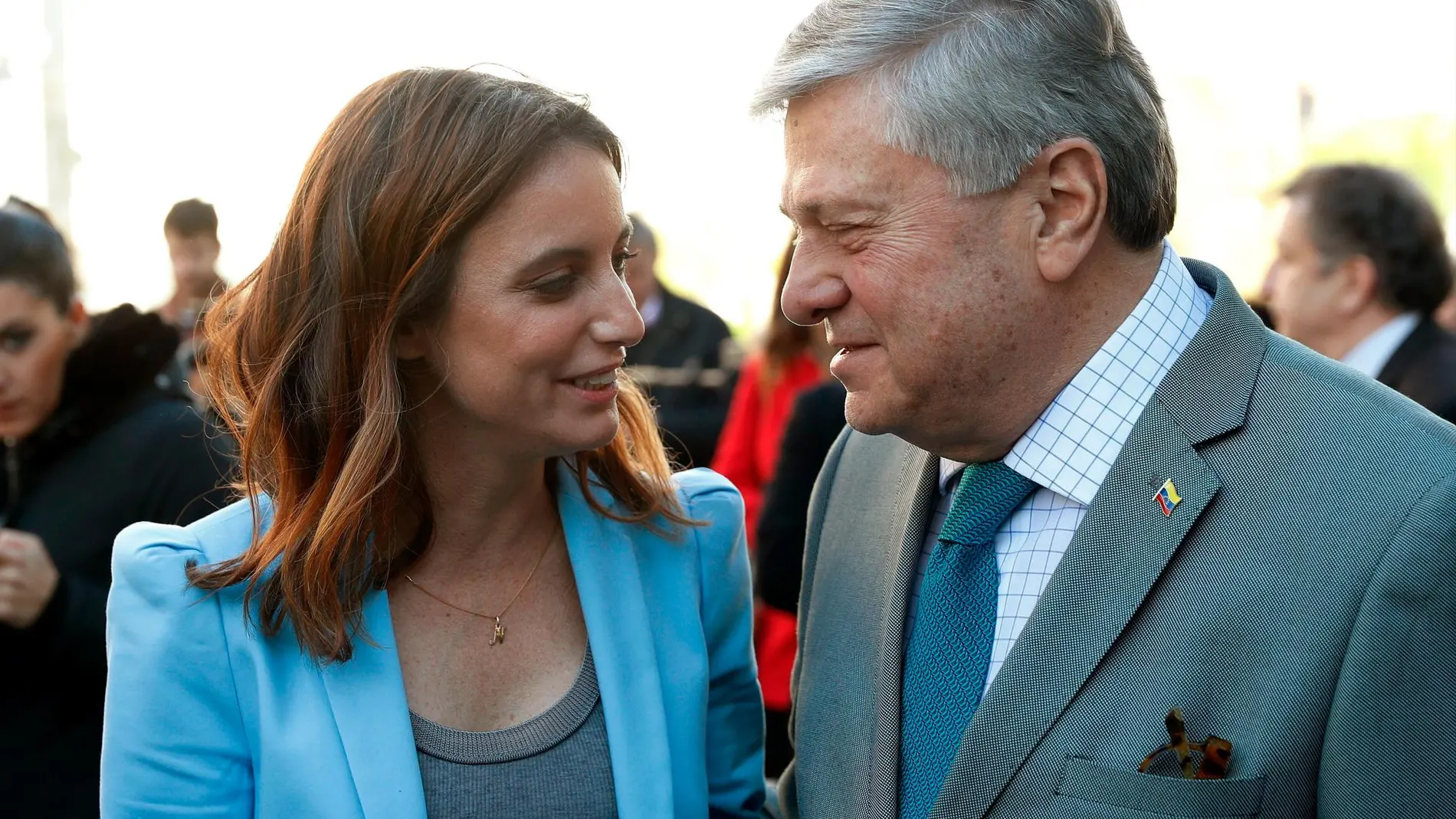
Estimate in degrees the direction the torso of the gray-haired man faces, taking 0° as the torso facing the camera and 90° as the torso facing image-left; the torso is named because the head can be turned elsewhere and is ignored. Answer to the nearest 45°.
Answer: approximately 45°

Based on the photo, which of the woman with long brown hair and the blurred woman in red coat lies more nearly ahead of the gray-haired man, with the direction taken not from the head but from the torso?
the woman with long brown hair

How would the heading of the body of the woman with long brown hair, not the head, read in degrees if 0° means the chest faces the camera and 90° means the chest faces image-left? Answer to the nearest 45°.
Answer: approximately 315°

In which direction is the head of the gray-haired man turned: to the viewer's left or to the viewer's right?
to the viewer's left

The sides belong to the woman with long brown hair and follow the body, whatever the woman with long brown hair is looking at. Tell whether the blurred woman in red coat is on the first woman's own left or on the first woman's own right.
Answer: on the first woman's own left

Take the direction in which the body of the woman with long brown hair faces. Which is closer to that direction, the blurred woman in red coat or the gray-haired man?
the gray-haired man

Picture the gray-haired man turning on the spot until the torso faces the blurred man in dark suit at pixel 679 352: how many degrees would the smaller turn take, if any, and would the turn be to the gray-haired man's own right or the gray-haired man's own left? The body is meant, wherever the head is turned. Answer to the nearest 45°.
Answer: approximately 90° to the gray-haired man's own right

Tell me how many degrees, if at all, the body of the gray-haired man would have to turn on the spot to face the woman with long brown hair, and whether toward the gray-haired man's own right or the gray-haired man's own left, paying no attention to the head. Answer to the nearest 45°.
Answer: approximately 45° to the gray-haired man's own right

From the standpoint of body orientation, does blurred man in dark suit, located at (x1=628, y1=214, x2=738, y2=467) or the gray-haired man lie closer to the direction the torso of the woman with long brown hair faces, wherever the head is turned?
the gray-haired man
